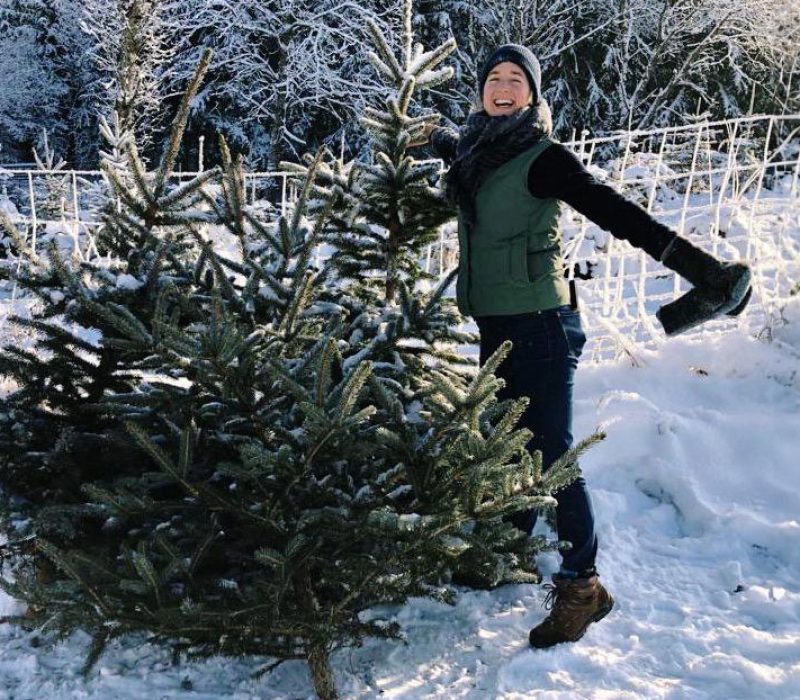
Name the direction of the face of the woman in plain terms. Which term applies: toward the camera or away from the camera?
toward the camera

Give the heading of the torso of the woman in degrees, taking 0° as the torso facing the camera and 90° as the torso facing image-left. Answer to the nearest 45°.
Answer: approximately 45°
